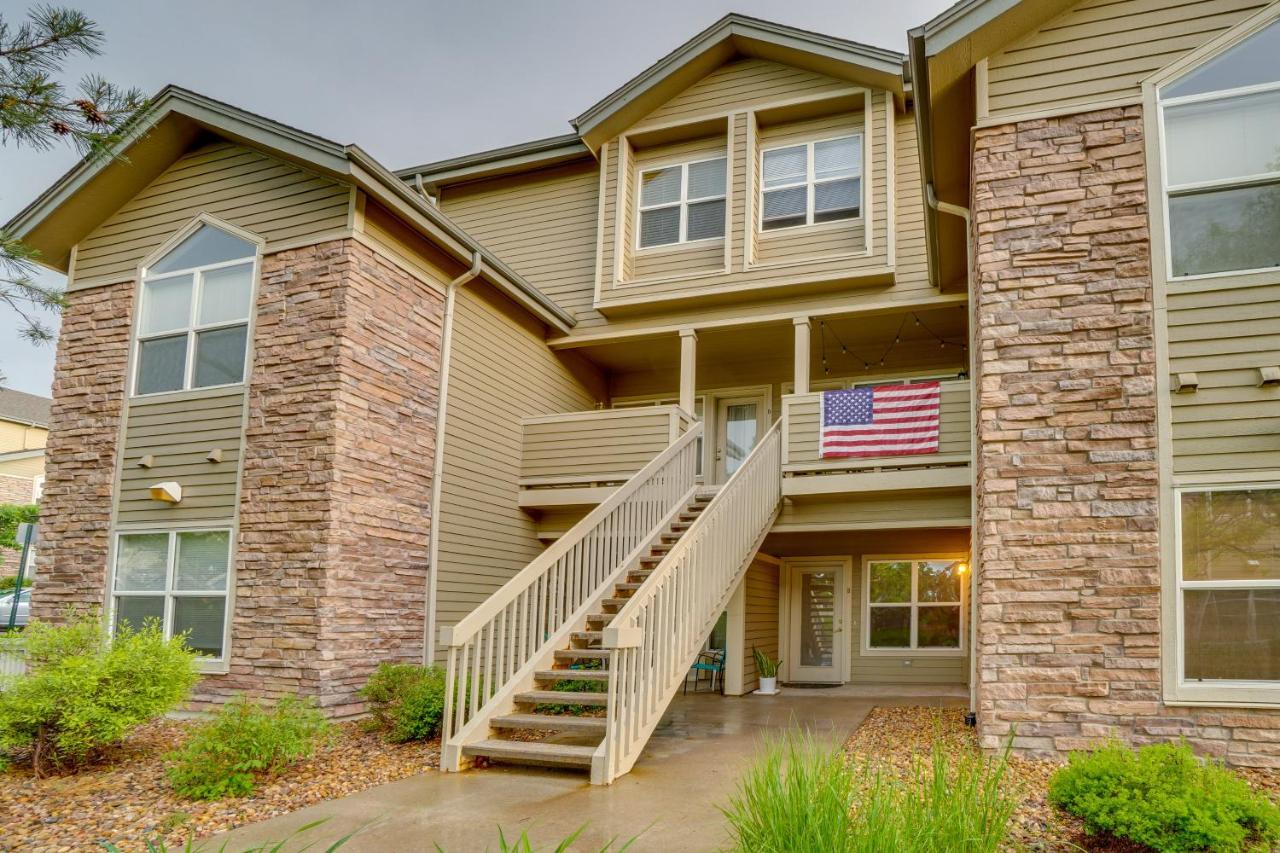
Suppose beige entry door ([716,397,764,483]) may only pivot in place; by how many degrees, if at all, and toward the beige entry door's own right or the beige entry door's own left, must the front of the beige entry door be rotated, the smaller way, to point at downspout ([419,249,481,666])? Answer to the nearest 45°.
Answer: approximately 45° to the beige entry door's own right

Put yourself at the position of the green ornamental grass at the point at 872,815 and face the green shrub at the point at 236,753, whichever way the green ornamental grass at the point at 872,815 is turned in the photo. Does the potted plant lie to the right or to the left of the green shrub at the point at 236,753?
right

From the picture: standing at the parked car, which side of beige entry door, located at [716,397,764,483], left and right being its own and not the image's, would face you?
right

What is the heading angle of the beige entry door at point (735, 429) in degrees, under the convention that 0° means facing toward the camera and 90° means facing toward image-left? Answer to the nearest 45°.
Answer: approximately 0°

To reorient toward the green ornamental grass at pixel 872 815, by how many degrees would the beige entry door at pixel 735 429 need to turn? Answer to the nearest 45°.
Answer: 0° — it already faces it

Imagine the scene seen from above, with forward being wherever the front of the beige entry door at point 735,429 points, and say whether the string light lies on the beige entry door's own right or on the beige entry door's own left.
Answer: on the beige entry door's own left

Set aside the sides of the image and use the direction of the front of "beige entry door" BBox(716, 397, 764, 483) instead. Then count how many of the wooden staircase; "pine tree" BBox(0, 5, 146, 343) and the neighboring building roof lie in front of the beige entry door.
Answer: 2

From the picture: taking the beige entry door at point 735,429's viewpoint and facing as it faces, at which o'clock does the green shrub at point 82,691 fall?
The green shrub is roughly at 1 o'clock from the beige entry door.

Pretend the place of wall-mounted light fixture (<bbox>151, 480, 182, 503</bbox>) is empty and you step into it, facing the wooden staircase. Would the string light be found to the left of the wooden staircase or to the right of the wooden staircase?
left
